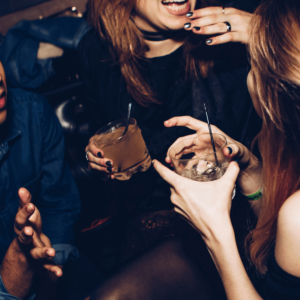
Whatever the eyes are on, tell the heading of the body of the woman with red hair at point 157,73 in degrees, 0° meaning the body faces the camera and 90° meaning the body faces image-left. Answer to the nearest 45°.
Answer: approximately 0°

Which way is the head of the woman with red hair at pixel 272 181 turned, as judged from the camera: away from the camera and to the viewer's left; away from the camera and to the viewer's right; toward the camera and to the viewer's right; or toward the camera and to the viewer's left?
away from the camera and to the viewer's left

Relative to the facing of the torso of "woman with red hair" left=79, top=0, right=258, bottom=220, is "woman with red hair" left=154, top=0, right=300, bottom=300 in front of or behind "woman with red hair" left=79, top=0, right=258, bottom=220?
in front
